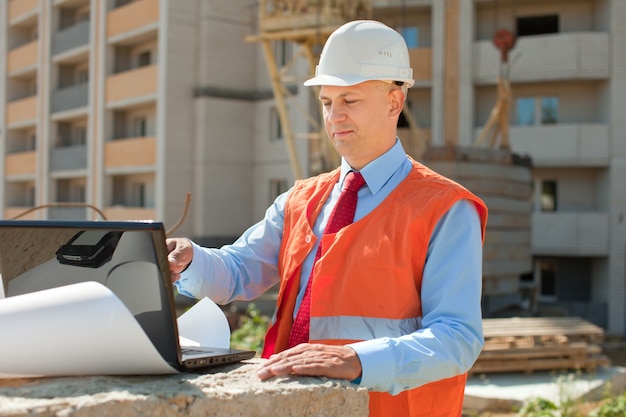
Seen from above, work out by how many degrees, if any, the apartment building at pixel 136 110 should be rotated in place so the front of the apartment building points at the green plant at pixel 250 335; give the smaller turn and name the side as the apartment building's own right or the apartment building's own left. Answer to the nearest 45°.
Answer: approximately 45° to the apartment building's own left

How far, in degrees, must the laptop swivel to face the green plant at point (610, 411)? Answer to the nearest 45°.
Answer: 0° — it already faces it

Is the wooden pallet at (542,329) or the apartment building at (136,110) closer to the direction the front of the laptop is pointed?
the wooden pallet

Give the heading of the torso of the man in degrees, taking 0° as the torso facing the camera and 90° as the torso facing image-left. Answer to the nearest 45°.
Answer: approximately 45°

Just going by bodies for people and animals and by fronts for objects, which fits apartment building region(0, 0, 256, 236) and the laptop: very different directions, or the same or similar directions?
very different directions

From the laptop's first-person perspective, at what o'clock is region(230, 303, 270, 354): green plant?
The green plant is roughly at 11 o'clock from the laptop.

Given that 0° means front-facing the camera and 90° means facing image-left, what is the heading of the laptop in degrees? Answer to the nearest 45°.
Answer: approximately 225°

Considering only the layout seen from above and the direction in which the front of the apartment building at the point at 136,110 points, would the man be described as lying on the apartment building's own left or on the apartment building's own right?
on the apartment building's own left
